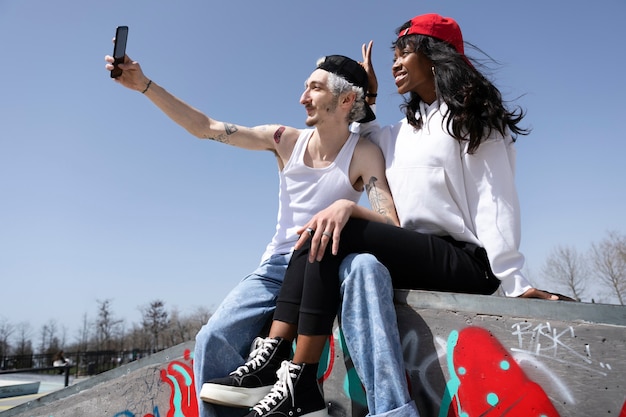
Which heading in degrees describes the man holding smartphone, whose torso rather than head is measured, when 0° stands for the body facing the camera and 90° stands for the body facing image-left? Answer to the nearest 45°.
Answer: approximately 45°

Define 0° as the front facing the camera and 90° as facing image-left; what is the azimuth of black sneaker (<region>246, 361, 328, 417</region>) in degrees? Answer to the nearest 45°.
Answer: approximately 45°

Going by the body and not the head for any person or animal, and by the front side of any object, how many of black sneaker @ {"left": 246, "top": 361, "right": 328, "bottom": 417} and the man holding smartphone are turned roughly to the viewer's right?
0

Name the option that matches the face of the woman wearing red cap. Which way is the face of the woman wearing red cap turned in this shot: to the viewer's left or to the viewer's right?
to the viewer's left

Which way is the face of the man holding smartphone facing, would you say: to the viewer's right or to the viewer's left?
to the viewer's left

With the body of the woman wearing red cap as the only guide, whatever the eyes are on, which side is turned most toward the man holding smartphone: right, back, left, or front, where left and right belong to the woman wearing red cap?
right

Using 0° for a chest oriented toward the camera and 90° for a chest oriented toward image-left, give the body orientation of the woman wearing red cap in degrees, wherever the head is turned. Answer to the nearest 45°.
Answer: approximately 45°
